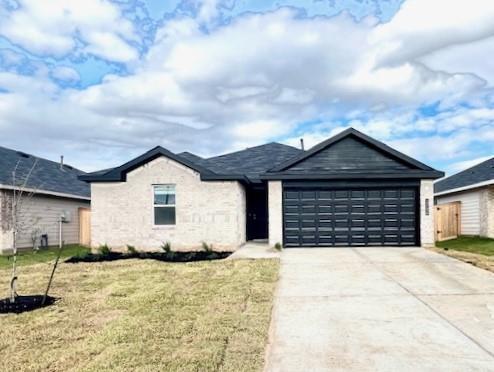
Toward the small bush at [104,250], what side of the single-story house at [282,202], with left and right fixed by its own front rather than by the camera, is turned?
right

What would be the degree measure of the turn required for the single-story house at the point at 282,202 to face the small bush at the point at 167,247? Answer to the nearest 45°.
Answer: approximately 90° to its right

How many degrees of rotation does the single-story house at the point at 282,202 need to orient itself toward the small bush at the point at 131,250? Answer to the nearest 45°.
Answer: approximately 90° to its right

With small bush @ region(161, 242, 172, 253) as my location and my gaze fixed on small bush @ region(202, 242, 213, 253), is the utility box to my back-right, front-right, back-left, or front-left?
back-left

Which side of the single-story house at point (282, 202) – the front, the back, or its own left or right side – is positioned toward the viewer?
front
